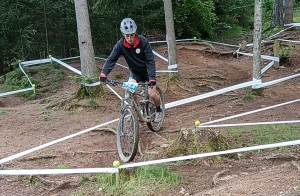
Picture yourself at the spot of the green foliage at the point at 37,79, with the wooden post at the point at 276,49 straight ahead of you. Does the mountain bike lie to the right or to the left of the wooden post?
right

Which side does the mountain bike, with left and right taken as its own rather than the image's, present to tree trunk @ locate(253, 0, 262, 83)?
back

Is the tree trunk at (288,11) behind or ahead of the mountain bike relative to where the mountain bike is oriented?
behind

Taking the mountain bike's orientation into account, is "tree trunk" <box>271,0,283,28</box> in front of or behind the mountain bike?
behind

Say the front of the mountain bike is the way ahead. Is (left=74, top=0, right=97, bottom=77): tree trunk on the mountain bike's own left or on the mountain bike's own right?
on the mountain bike's own right

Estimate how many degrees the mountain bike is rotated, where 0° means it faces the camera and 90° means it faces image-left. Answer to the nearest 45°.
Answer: approximately 45°

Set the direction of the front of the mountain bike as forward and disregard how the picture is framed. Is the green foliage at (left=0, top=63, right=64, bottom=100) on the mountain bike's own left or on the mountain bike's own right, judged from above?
on the mountain bike's own right
